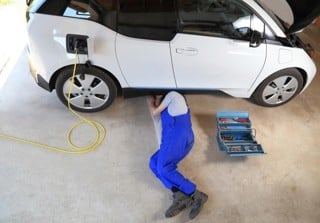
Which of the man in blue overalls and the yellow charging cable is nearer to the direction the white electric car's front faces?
the man in blue overalls

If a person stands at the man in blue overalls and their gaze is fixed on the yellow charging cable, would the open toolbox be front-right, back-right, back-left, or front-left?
back-right

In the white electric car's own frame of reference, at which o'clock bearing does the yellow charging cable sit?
The yellow charging cable is roughly at 5 o'clock from the white electric car.

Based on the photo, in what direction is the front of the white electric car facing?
to the viewer's right

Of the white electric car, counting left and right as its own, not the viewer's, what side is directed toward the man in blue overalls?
right
